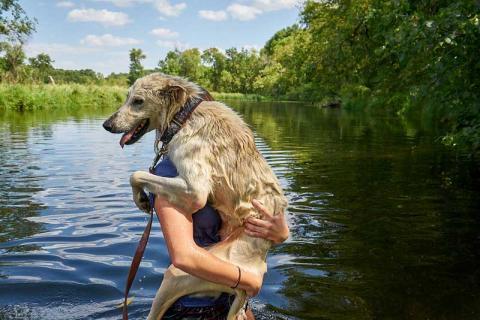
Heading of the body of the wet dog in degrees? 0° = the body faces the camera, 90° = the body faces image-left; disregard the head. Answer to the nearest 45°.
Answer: approximately 90°
